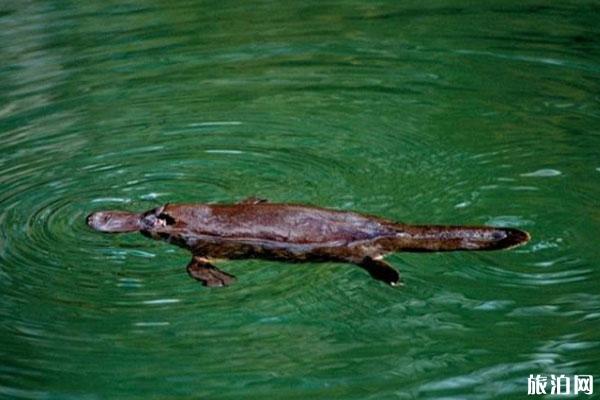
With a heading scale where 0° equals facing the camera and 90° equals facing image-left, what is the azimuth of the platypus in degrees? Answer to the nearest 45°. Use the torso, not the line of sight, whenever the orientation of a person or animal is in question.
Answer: approximately 90°
